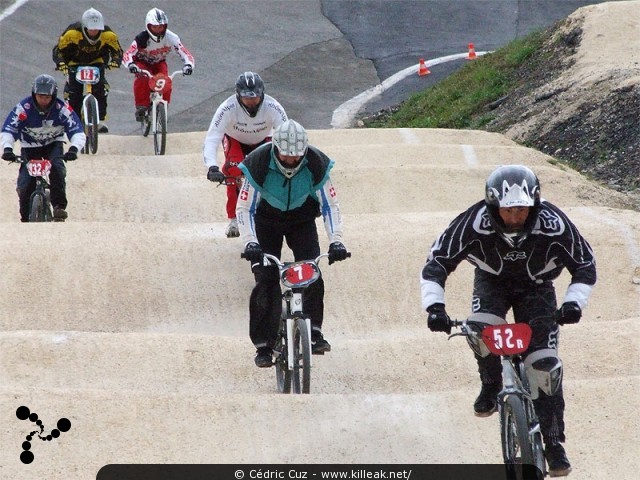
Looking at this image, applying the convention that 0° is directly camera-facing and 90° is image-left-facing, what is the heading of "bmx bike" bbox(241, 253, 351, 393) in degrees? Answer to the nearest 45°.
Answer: approximately 0°

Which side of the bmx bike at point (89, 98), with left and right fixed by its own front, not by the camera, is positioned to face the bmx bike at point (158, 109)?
left

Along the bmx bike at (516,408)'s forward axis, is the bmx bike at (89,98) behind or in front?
behind

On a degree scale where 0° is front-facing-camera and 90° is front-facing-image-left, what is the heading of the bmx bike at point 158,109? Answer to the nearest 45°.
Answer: approximately 0°

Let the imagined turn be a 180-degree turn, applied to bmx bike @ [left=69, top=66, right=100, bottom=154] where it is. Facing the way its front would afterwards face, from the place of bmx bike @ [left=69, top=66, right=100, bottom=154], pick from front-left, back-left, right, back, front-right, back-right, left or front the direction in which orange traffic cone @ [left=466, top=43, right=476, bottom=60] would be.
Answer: front-right

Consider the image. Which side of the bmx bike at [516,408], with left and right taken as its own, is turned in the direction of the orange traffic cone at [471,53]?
back

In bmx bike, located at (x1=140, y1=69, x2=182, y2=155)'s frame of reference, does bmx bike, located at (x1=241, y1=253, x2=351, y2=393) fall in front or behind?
in front

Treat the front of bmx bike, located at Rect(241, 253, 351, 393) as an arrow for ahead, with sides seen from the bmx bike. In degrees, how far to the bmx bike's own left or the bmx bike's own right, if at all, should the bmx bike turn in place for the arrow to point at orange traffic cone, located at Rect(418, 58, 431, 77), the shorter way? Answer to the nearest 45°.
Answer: approximately 180°

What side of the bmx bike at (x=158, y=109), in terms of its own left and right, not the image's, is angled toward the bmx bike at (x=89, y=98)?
right

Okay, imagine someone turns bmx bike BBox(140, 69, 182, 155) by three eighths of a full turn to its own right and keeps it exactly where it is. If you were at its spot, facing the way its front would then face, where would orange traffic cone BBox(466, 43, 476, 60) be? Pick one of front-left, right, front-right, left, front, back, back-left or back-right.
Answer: right

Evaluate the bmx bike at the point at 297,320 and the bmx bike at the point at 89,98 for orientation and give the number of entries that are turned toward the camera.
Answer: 2

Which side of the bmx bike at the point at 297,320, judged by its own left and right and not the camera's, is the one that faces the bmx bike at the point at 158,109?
back

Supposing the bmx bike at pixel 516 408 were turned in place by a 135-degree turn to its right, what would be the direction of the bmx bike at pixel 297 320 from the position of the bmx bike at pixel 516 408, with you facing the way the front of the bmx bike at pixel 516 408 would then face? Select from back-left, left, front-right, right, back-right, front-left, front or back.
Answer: front
